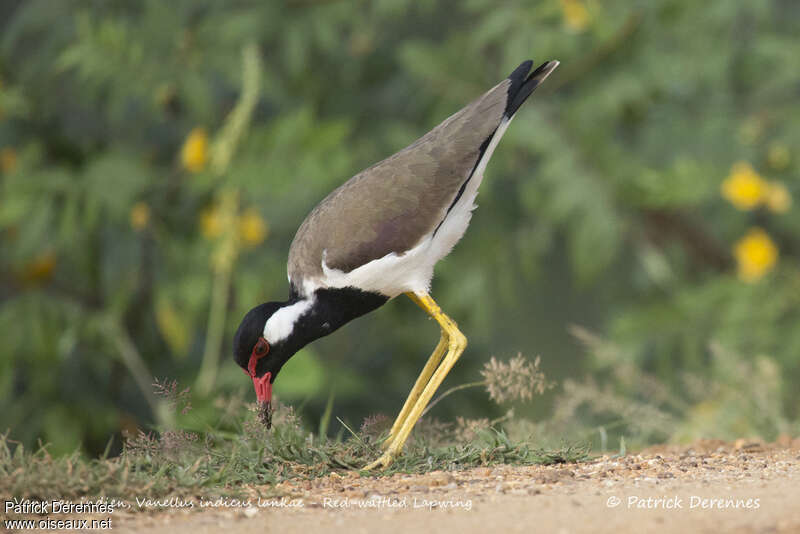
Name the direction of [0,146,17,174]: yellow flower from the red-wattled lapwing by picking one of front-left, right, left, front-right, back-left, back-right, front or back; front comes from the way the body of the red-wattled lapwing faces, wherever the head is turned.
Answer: front-right

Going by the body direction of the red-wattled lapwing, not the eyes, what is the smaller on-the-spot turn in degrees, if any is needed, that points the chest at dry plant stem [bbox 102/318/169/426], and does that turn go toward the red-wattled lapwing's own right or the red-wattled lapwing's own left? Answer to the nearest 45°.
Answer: approximately 45° to the red-wattled lapwing's own right

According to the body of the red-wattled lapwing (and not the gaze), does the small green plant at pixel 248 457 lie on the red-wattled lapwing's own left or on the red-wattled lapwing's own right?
on the red-wattled lapwing's own left

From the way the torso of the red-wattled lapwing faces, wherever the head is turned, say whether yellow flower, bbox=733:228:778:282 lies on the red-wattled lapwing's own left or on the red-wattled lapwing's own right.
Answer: on the red-wattled lapwing's own right

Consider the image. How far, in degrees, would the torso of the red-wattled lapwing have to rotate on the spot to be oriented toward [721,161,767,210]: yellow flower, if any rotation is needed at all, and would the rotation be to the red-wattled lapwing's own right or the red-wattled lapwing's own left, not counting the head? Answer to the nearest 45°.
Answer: approximately 135° to the red-wattled lapwing's own right

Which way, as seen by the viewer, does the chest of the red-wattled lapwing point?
to the viewer's left

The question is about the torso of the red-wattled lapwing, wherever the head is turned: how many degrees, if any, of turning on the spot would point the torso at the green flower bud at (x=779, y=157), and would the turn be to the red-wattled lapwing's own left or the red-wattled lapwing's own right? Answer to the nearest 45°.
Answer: approximately 135° to the red-wattled lapwing's own right

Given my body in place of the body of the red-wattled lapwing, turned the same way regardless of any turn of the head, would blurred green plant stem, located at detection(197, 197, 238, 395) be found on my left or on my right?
on my right
